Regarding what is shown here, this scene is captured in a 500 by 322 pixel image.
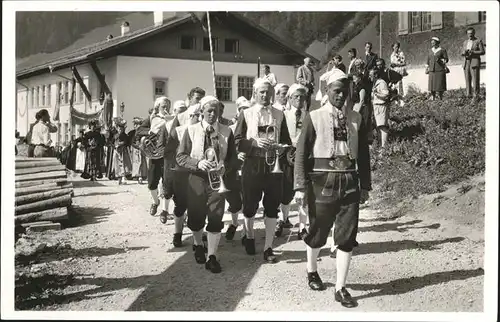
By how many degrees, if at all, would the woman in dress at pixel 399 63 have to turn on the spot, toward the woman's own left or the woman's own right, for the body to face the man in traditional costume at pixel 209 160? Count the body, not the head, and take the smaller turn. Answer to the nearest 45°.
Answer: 0° — they already face them

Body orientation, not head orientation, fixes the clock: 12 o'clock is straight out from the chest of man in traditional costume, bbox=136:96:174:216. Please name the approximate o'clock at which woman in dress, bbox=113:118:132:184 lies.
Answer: The woman in dress is roughly at 5 o'clock from the man in traditional costume.

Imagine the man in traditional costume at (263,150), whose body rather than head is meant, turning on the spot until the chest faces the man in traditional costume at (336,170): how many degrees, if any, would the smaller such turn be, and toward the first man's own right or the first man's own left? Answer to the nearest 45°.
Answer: approximately 45° to the first man's own left

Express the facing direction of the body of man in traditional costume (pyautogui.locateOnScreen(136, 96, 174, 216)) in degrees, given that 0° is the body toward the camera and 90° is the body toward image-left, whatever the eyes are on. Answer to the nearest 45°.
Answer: approximately 0°

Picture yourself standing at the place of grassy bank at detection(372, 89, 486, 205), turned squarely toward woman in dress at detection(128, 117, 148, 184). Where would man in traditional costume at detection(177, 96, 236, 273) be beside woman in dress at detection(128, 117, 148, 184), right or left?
left

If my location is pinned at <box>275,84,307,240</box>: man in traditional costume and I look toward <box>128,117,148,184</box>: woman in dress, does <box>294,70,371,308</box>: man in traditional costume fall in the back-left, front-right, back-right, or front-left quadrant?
back-left
